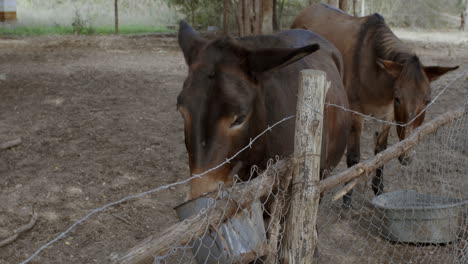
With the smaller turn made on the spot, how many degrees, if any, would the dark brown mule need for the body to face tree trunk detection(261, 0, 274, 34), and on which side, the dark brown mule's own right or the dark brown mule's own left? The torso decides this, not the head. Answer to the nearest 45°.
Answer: approximately 135° to the dark brown mule's own right

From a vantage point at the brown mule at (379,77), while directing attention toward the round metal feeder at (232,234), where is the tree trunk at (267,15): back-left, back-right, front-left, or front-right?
back-right

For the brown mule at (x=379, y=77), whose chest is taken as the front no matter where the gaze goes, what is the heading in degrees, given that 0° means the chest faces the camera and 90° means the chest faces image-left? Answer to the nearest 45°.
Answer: approximately 315°

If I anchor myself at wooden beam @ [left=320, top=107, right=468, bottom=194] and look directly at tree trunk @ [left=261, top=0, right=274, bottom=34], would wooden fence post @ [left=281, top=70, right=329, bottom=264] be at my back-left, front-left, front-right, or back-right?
back-left

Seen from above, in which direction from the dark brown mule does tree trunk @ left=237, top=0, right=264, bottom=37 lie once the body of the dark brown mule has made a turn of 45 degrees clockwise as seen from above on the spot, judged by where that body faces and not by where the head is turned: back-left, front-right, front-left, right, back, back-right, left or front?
right

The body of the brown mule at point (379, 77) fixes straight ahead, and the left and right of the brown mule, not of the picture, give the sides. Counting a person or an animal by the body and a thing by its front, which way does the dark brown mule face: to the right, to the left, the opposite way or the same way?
to the right

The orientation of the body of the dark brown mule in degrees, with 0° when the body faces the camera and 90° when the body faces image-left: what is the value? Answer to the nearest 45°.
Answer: approximately 45°
